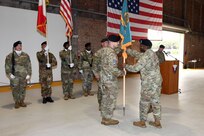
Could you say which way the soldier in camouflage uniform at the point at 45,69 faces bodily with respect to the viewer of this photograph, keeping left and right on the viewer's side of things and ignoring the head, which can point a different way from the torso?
facing the viewer

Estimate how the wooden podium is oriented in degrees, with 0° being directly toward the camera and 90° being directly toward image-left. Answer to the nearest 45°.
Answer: approximately 315°

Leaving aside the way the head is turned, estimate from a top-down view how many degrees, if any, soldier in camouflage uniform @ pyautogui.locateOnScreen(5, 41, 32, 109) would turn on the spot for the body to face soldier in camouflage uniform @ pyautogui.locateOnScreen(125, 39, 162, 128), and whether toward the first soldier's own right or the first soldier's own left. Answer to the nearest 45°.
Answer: approximately 45° to the first soldier's own left

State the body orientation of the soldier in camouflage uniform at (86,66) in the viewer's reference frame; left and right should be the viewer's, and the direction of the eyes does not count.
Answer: facing the viewer and to the right of the viewer

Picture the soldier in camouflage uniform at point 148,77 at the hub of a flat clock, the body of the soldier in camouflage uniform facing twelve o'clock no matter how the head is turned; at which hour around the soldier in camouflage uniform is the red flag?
The red flag is roughly at 1 o'clock from the soldier in camouflage uniform.

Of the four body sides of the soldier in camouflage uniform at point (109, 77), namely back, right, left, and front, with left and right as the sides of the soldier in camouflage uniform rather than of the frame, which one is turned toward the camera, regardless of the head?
right

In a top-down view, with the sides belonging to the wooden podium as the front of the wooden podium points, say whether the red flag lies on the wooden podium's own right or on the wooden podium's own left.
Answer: on the wooden podium's own right

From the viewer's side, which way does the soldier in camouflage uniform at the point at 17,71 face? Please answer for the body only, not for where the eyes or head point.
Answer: toward the camera

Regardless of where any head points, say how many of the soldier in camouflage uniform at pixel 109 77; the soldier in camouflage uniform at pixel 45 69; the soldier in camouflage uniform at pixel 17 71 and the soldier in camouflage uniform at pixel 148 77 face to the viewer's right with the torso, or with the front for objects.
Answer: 1

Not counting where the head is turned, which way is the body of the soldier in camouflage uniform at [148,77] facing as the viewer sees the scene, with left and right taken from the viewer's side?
facing to the left of the viewer

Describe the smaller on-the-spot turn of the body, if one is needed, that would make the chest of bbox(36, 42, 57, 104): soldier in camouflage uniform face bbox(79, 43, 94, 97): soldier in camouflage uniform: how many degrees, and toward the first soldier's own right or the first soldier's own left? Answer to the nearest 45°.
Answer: approximately 135° to the first soldier's own left

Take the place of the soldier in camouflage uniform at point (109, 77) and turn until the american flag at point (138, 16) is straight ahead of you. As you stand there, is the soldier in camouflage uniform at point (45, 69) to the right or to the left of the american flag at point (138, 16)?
left

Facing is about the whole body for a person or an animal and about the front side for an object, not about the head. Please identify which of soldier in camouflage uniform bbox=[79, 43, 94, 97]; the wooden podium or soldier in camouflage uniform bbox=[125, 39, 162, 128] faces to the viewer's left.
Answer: soldier in camouflage uniform bbox=[125, 39, 162, 128]

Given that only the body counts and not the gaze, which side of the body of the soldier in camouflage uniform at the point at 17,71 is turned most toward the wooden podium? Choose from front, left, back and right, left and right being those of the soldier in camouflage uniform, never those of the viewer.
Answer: left

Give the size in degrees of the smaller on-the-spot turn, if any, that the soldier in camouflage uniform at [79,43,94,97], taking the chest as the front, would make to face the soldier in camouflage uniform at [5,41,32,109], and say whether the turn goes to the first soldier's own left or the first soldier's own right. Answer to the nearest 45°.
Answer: approximately 90° to the first soldier's own right
